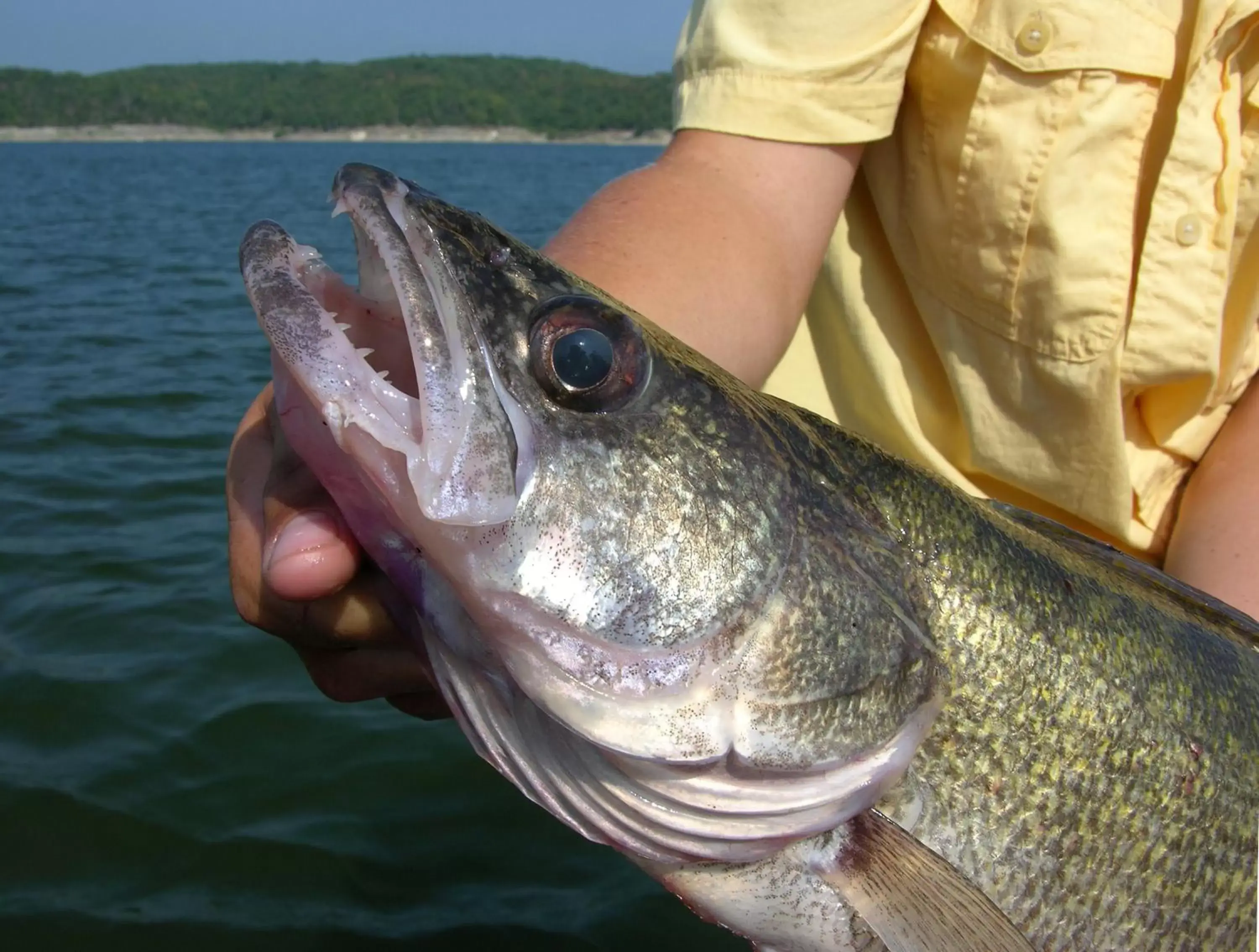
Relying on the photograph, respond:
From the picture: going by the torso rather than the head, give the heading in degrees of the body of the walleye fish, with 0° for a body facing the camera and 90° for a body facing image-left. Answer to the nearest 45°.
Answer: approximately 90°
